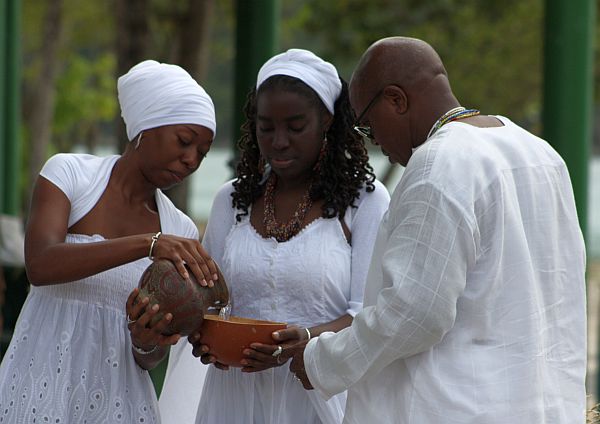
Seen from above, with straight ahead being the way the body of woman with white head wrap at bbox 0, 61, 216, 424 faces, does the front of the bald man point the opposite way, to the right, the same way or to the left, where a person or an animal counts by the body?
the opposite way

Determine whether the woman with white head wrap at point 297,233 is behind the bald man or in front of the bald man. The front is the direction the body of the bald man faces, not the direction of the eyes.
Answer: in front

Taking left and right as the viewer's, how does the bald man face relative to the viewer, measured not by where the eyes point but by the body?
facing away from the viewer and to the left of the viewer

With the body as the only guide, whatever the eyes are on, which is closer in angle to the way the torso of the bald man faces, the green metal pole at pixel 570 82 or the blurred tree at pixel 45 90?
the blurred tree

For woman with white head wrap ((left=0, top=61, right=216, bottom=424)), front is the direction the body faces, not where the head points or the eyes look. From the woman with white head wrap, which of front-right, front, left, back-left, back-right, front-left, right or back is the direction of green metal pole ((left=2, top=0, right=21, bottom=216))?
back-left

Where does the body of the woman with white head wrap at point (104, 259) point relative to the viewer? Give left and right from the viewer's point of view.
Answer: facing the viewer and to the right of the viewer

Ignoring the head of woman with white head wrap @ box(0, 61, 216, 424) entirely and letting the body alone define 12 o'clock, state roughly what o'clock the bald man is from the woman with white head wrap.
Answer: The bald man is roughly at 12 o'clock from the woman with white head wrap.
